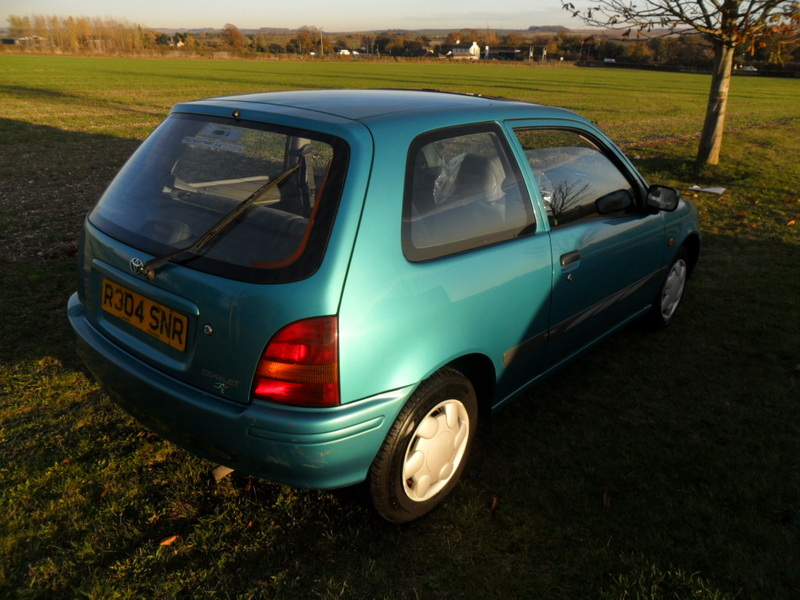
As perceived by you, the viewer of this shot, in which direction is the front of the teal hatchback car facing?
facing away from the viewer and to the right of the viewer
